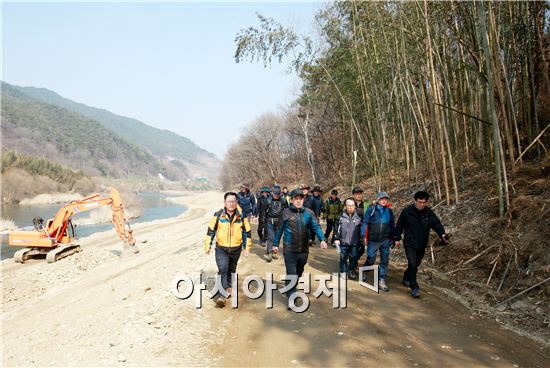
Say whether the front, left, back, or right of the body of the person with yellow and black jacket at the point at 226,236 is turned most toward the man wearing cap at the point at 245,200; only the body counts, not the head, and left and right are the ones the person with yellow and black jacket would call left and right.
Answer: back

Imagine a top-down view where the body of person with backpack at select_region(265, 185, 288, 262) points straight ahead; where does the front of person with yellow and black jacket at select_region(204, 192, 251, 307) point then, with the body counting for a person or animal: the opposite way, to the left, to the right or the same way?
the same way

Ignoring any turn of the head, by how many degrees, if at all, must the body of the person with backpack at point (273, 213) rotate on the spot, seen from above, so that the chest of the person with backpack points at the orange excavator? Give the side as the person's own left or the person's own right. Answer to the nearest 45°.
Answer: approximately 135° to the person's own right

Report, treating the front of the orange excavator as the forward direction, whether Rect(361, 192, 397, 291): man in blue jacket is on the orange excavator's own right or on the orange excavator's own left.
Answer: on the orange excavator's own right

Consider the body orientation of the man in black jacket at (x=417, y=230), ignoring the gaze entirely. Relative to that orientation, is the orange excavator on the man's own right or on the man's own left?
on the man's own right

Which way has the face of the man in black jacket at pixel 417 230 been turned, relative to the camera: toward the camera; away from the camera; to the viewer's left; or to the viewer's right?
toward the camera

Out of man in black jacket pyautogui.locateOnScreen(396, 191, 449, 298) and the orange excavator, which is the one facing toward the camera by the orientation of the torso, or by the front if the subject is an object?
the man in black jacket

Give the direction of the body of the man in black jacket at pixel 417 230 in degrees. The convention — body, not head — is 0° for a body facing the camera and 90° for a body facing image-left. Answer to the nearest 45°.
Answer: approximately 0°

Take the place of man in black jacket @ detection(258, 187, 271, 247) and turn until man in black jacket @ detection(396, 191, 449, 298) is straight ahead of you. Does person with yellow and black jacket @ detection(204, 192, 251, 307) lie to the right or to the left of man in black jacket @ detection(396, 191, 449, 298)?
right

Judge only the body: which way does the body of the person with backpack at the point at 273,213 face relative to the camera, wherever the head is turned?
toward the camera

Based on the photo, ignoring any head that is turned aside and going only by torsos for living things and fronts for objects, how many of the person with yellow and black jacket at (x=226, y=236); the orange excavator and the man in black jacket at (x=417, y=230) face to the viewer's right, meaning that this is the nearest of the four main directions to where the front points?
1

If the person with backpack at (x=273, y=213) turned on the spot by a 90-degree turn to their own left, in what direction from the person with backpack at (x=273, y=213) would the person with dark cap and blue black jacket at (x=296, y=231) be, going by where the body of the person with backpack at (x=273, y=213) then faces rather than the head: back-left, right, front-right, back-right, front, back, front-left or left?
right

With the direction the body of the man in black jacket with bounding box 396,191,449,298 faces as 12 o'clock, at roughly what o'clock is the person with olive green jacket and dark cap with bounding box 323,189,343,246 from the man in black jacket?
The person with olive green jacket and dark cap is roughly at 5 o'clock from the man in black jacket.

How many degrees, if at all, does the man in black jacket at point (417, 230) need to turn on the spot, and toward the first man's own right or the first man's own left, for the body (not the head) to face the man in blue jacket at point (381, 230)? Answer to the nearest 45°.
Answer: approximately 135° to the first man's own right

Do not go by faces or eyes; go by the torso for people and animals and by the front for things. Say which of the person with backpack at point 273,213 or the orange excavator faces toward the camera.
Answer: the person with backpack

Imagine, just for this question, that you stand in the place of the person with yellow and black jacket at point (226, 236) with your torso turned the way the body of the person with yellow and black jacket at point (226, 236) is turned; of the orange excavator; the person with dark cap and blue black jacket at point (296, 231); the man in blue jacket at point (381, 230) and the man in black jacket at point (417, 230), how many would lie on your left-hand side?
3

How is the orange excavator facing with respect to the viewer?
to the viewer's right
